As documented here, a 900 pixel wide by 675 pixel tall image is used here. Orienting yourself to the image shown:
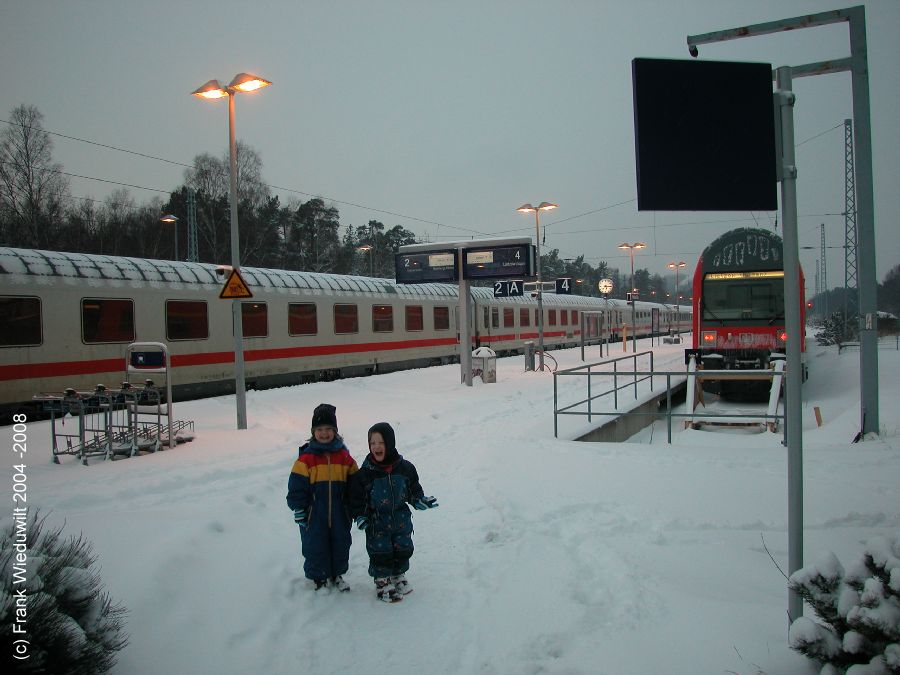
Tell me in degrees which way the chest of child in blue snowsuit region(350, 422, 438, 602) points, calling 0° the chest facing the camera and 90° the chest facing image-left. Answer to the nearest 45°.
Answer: approximately 0°

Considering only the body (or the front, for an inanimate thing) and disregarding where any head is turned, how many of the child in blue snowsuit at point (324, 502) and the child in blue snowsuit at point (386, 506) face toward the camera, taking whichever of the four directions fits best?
2

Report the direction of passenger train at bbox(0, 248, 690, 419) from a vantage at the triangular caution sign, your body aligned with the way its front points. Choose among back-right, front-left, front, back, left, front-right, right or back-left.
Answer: back

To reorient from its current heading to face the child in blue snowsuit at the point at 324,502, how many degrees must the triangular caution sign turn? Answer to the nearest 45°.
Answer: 0° — it already faces them

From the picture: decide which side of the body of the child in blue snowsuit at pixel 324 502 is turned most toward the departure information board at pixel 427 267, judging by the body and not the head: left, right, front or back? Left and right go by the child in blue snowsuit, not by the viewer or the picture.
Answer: back

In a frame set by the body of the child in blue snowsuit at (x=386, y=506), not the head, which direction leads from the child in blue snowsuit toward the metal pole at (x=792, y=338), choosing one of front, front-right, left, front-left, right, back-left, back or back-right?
front-left

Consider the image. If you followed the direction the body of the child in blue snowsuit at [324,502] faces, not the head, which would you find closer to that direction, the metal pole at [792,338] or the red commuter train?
the metal pole

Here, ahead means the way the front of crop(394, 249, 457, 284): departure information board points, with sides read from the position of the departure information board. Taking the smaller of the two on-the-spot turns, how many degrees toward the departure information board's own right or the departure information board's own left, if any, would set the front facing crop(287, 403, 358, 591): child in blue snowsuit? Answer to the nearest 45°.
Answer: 0° — it already faces them
